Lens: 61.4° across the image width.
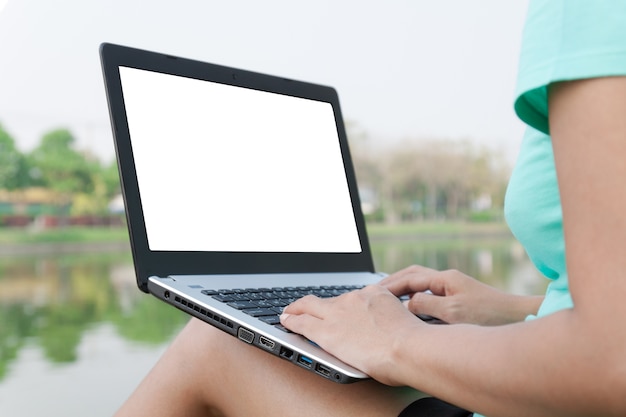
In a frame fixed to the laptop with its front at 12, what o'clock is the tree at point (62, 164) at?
The tree is roughly at 7 o'clock from the laptop.

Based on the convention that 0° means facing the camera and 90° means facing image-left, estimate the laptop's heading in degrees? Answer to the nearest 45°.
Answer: approximately 315°

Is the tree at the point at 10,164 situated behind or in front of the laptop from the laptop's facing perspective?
behind
